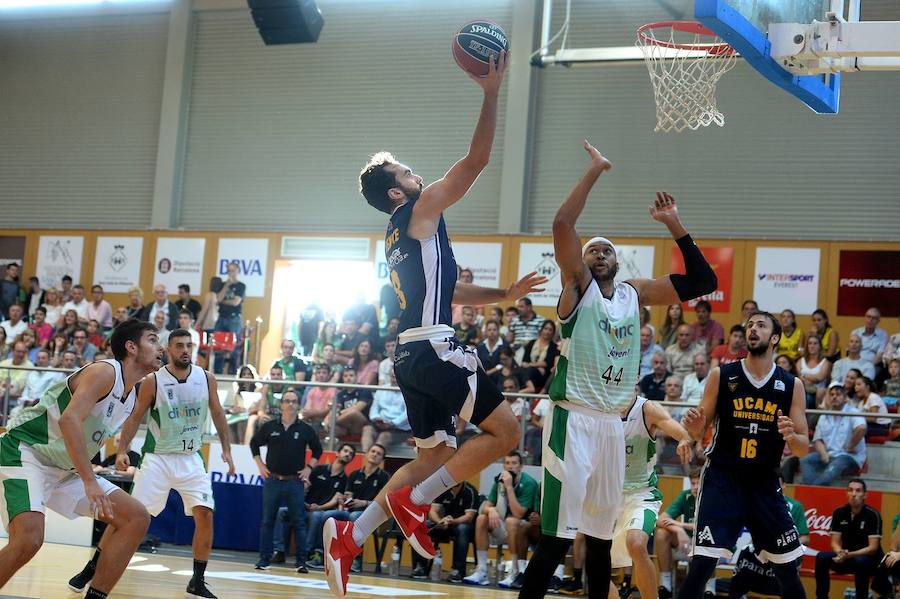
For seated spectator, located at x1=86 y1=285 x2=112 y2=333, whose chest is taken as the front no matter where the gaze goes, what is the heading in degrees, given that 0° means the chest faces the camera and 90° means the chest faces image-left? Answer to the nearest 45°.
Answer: approximately 315°

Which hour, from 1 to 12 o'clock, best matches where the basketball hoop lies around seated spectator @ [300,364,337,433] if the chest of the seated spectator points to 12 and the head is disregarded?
The basketball hoop is roughly at 11 o'clock from the seated spectator.

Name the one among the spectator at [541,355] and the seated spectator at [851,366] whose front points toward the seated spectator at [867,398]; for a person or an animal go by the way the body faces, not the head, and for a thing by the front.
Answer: the seated spectator at [851,366]

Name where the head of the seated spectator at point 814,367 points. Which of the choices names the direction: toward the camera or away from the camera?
toward the camera

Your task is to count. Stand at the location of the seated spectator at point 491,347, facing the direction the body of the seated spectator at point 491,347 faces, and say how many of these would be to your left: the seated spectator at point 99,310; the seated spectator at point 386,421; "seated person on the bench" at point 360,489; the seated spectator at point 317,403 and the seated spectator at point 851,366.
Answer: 1

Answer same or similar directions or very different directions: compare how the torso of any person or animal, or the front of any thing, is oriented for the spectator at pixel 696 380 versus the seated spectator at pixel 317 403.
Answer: same or similar directions

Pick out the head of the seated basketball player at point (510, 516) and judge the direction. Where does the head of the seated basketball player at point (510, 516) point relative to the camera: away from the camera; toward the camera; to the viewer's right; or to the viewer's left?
toward the camera

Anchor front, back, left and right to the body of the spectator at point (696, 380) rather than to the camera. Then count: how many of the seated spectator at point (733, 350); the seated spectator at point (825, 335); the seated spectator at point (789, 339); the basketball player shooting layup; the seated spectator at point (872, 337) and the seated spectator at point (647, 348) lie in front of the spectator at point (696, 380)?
1

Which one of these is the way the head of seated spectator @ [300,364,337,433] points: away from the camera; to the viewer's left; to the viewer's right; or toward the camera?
toward the camera

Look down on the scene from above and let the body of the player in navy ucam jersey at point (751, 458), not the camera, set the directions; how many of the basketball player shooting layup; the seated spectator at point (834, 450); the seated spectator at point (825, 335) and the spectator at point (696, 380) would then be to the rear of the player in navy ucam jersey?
3

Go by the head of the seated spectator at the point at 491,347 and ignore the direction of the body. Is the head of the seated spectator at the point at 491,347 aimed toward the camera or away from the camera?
toward the camera

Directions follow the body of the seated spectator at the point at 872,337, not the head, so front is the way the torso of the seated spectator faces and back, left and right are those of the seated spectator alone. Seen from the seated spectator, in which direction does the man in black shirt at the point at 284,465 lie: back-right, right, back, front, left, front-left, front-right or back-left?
front

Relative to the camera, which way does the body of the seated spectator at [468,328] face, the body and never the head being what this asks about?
toward the camera

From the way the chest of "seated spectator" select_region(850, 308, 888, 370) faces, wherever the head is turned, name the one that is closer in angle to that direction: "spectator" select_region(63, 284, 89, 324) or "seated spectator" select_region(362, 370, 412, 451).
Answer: the seated spectator

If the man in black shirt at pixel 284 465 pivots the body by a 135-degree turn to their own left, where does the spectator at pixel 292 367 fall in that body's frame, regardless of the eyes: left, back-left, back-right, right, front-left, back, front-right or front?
front-left

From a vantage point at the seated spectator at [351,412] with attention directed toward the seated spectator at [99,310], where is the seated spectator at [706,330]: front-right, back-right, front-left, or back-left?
back-right

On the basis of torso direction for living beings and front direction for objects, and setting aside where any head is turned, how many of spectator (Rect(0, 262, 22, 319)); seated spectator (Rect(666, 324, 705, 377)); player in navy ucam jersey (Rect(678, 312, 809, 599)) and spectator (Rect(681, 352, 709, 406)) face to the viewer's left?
0

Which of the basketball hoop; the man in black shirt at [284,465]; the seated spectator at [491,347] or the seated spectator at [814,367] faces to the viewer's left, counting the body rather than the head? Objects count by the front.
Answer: the basketball hoop

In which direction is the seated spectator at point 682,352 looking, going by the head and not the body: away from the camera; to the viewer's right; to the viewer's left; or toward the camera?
toward the camera
